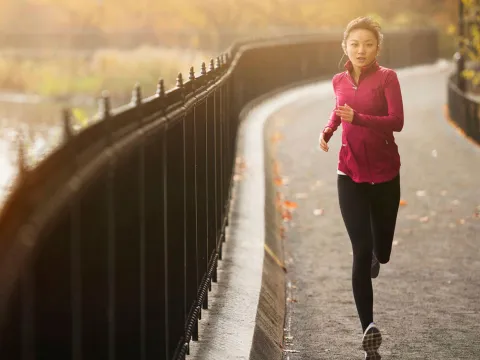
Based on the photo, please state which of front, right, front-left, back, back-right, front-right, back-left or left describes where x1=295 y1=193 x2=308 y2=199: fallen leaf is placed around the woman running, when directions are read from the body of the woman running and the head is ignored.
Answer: back

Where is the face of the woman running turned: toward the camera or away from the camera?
toward the camera

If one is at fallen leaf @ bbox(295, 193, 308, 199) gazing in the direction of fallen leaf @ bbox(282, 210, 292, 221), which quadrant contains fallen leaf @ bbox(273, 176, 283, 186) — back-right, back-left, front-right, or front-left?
back-right

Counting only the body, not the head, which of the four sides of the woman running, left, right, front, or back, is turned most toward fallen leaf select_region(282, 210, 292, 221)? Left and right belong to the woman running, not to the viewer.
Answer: back

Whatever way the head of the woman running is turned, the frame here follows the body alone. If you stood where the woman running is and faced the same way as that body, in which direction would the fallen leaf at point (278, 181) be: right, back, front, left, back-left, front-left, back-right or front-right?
back

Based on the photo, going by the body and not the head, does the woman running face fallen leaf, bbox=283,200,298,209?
no

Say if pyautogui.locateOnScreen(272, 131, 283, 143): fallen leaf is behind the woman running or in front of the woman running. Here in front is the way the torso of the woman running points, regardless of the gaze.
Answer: behind

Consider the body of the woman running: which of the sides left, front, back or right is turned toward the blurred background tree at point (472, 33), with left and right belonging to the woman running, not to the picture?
back

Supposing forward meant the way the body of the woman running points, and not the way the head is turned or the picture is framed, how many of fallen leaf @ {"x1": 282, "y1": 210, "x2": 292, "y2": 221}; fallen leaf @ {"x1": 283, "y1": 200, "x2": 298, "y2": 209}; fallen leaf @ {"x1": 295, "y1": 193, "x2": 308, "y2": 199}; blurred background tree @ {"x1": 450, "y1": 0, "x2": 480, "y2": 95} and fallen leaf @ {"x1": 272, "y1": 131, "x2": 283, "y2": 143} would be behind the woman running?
5

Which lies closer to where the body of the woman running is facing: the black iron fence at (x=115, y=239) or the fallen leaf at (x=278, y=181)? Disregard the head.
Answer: the black iron fence

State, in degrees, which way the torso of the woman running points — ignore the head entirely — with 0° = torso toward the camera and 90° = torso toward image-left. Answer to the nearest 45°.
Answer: approximately 0°

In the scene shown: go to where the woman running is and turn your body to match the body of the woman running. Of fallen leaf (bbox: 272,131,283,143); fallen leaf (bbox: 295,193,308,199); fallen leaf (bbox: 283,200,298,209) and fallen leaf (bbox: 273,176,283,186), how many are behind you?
4
